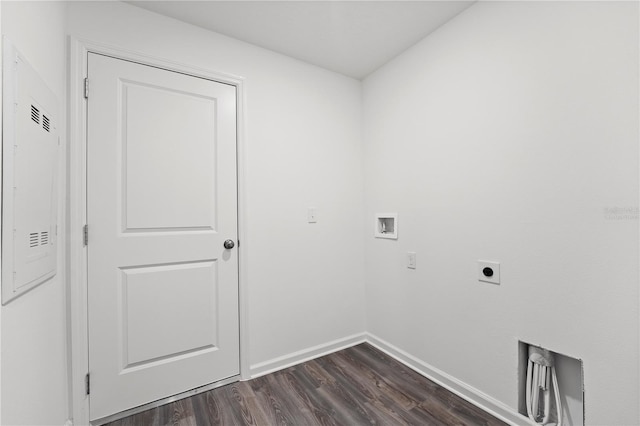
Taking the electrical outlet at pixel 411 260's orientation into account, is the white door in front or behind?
in front

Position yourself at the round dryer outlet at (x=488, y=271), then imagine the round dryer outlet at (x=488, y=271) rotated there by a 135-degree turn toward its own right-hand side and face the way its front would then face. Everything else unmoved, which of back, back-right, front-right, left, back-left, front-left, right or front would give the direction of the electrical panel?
back-left

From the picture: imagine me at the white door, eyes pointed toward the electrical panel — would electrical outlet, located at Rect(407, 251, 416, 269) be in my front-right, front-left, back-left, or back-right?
back-left

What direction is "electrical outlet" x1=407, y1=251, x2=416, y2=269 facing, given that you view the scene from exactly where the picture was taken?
facing the viewer and to the left of the viewer

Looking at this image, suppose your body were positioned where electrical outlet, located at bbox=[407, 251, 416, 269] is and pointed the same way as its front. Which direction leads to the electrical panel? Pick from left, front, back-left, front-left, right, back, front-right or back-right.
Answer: front

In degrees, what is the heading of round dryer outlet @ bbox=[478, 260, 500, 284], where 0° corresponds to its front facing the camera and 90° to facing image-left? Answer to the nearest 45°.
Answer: approximately 45°

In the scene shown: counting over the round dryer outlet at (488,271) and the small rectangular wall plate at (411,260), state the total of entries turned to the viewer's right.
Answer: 0

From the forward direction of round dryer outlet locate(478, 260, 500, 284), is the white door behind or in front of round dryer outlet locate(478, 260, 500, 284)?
in front

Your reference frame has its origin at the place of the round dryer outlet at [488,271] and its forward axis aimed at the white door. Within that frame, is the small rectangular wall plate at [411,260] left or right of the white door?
right

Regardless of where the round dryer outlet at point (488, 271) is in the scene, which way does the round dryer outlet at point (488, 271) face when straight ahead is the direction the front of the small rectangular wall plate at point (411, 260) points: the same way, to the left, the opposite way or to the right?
the same way

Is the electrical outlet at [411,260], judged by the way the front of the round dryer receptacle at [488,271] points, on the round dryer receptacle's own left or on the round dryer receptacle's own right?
on the round dryer receptacle's own right

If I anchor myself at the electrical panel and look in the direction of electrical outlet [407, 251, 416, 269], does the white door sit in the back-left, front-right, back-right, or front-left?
front-left

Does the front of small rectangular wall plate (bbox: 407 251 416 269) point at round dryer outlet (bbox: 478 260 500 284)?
no
